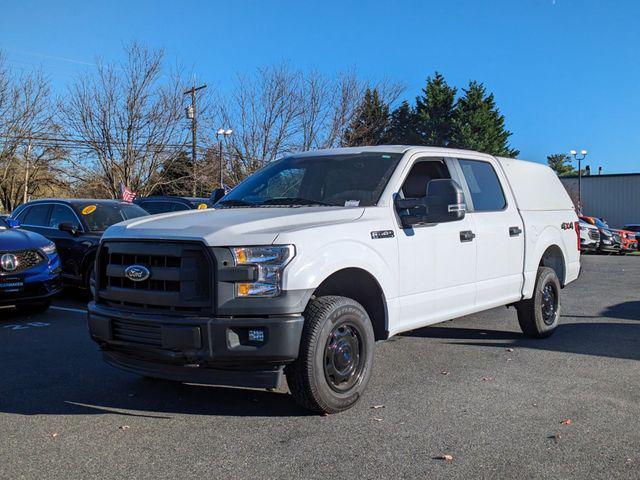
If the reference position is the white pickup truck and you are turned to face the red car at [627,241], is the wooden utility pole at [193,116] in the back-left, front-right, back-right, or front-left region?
front-left

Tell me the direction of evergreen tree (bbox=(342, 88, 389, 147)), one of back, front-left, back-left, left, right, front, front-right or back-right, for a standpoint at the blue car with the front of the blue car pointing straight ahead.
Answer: left

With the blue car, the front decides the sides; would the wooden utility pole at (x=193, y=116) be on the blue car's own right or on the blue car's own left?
on the blue car's own left

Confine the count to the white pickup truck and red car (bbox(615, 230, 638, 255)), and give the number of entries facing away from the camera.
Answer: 0

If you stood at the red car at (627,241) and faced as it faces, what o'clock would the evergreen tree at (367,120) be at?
The evergreen tree is roughly at 4 o'clock from the red car.

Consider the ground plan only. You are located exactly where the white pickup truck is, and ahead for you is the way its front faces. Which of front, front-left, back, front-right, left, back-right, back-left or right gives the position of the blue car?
right

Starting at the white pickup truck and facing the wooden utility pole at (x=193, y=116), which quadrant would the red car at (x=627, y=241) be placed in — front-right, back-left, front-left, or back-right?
front-right

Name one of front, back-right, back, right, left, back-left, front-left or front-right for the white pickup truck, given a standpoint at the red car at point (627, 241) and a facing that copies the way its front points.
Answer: front-right

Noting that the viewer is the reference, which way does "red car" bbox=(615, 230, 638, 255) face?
facing the viewer and to the right of the viewer

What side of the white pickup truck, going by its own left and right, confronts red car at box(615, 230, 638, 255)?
back

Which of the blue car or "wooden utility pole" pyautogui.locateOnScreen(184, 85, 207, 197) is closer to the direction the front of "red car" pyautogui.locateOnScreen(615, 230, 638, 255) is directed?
the blue car

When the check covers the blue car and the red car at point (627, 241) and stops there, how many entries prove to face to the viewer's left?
0

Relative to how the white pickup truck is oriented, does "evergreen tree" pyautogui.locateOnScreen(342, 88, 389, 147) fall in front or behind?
behind

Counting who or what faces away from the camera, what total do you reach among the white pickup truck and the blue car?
0

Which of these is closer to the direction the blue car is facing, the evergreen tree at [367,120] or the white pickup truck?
the white pickup truck

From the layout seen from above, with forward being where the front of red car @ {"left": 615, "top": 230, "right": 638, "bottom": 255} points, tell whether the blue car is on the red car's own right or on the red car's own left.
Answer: on the red car's own right
